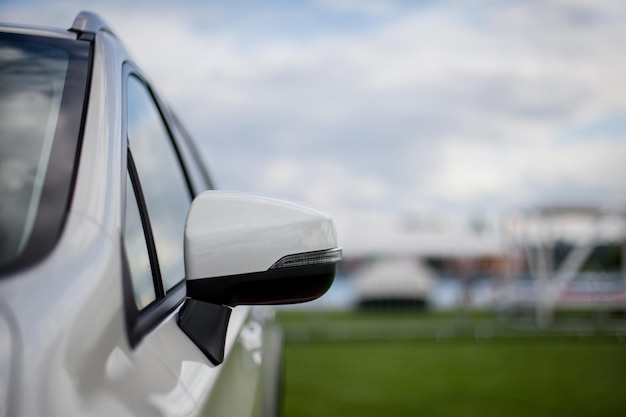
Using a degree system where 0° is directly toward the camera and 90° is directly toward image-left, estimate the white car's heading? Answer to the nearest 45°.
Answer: approximately 0°
